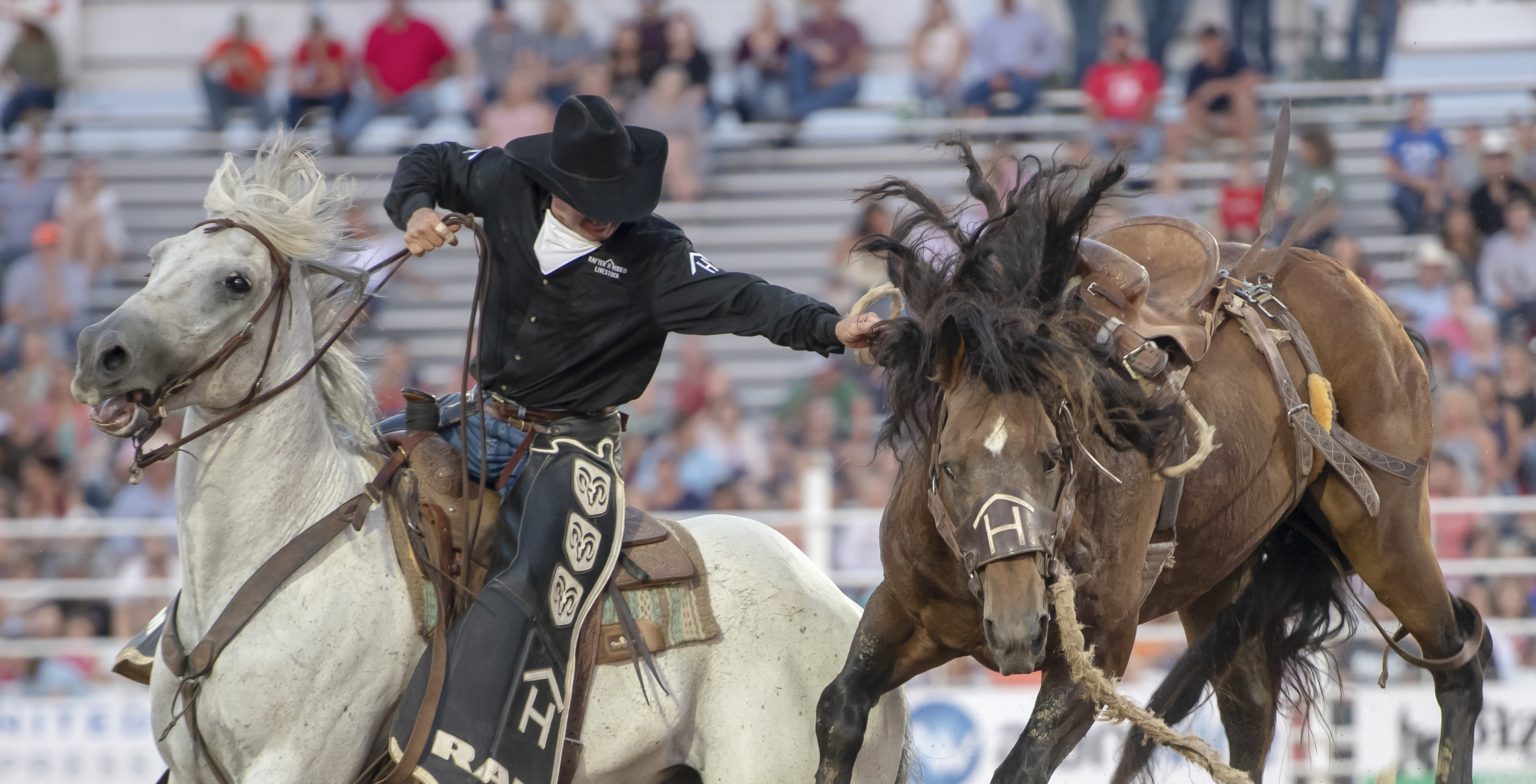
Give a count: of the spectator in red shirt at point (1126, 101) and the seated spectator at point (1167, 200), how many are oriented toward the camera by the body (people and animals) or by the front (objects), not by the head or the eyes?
2

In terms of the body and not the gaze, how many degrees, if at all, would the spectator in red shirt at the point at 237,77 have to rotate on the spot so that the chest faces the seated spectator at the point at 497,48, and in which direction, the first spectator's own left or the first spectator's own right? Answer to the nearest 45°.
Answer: approximately 45° to the first spectator's own left

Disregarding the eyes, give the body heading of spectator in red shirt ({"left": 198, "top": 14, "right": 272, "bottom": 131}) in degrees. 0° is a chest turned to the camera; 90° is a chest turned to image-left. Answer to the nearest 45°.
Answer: approximately 0°

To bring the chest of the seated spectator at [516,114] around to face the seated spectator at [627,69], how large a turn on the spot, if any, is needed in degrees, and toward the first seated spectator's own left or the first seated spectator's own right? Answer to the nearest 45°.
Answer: approximately 90° to the first seated spectator's own left

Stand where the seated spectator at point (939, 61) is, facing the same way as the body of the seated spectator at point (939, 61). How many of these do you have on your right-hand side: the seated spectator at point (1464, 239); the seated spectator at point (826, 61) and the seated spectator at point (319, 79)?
2

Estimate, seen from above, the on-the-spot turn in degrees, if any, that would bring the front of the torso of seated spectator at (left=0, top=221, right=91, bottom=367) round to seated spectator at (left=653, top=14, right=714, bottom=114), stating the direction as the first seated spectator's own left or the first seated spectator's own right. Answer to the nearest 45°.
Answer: approximately 90° to the first seated spectator's own left

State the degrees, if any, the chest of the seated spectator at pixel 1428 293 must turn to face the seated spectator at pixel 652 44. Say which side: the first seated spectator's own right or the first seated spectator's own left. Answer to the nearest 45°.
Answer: approximately 90° to the first seated spectator's own right
